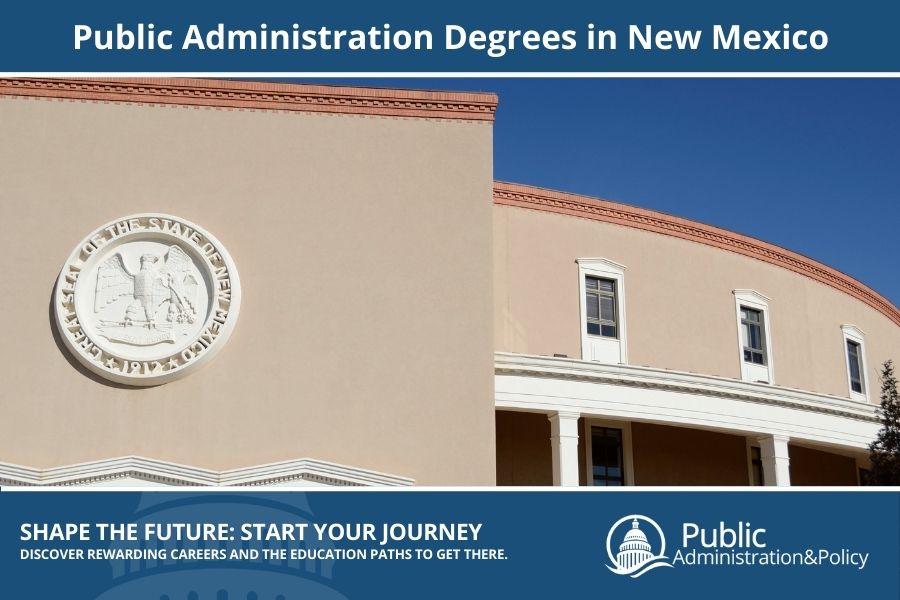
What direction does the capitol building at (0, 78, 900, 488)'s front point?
toward the camera

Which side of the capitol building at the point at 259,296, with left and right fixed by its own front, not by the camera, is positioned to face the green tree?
left
